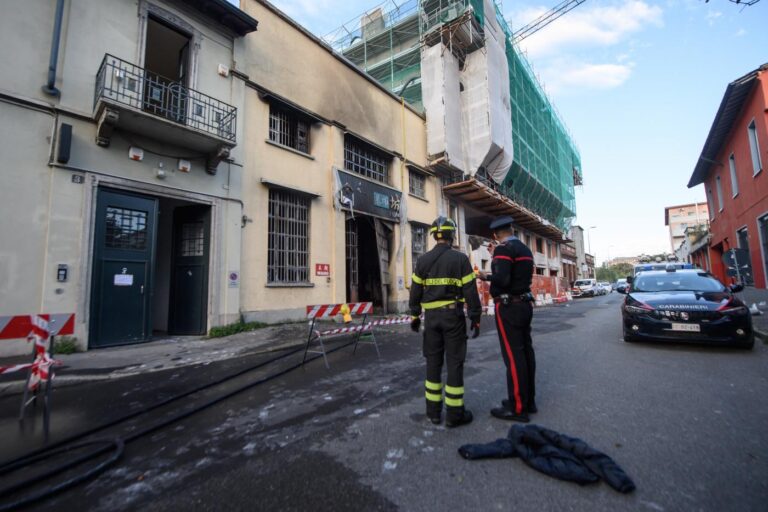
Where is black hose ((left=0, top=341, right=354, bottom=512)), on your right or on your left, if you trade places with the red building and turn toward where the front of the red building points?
on your left

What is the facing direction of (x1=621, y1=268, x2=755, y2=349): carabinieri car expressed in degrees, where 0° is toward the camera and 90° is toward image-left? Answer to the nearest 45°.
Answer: approximately 0°

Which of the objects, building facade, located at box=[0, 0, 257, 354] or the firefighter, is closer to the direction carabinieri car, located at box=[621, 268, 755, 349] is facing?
the firefighter

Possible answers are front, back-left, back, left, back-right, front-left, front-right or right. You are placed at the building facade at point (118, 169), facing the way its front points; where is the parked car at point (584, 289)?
front-left

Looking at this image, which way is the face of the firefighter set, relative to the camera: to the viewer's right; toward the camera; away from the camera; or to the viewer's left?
away from the camera

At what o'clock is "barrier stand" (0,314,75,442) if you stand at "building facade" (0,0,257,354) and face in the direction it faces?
The barrier stand is roughly at 2 o'clock from the building facade.

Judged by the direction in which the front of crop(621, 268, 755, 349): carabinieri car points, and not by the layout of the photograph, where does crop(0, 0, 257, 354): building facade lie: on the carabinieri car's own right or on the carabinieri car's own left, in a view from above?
on the carabinieri car's own right

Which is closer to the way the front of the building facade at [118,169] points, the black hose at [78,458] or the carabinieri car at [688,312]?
the carabinieri car

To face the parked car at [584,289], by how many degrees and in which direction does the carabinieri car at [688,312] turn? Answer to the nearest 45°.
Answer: approximately 180°

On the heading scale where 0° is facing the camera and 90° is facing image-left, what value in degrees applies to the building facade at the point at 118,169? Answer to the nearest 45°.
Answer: approximately 315°

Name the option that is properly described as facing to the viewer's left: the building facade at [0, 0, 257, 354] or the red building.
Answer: the red building

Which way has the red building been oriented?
to the viewer's left
